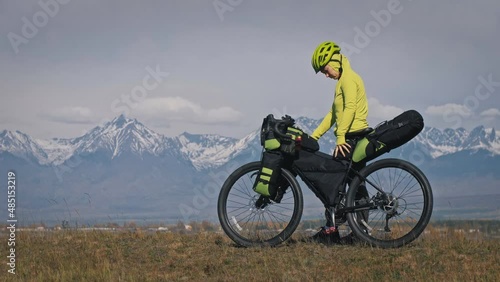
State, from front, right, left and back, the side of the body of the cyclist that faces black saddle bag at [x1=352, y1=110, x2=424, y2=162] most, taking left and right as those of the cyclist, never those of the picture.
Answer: back

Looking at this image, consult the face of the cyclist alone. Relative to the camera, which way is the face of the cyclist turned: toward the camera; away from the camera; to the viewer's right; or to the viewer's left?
to the viewer's left

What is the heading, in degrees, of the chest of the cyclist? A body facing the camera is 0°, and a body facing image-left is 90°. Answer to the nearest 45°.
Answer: approximately 90°
